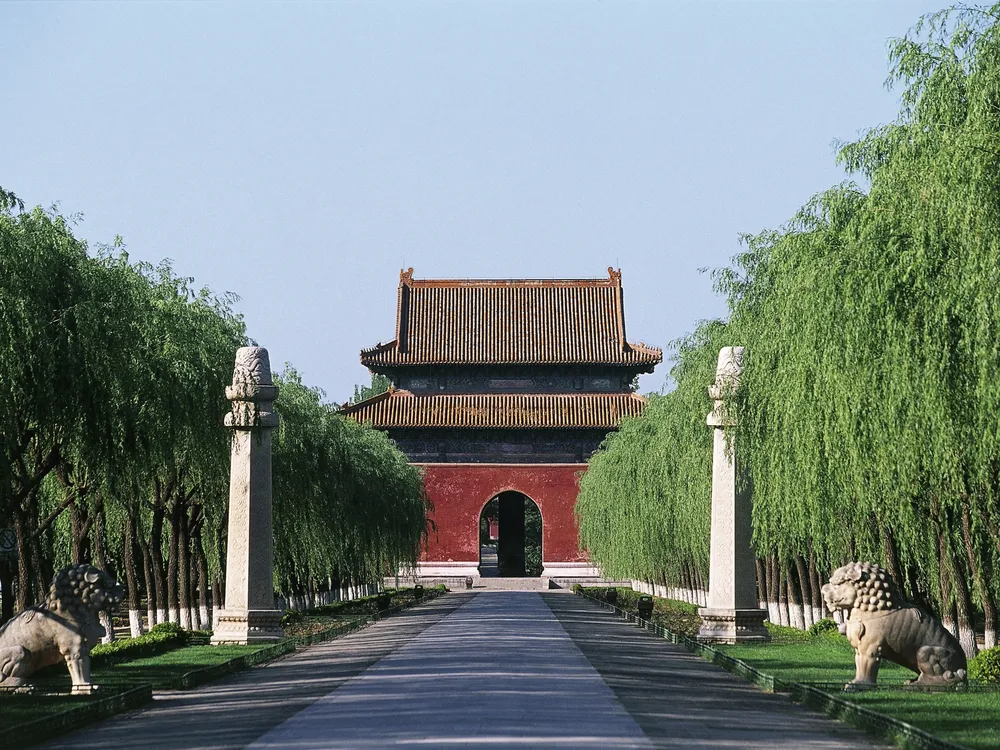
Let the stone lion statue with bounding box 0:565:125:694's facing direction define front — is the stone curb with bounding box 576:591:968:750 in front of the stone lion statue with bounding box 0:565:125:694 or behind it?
in front

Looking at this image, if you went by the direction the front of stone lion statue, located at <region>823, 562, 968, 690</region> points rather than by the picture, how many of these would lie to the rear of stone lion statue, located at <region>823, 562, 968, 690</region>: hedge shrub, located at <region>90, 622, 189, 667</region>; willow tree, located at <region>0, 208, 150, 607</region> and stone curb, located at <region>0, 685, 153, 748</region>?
0

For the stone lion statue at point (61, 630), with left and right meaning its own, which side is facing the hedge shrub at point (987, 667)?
front

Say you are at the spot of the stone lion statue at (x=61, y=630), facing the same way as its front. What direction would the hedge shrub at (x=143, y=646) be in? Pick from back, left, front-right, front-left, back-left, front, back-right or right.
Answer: left

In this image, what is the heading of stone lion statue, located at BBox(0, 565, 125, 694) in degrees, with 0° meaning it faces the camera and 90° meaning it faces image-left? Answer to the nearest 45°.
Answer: approximately 270°

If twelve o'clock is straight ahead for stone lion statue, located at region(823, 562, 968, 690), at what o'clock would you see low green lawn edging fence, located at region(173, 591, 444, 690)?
The low green lawn edging fence is roughly at 1 o'clock from the stone lion statue.

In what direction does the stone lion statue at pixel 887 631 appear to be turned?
to the viewer's left

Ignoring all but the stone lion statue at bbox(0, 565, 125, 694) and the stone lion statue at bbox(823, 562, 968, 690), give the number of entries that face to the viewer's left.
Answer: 1

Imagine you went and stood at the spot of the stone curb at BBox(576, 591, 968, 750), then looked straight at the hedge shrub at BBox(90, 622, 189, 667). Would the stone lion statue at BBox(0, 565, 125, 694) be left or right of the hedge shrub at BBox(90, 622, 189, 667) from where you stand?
left

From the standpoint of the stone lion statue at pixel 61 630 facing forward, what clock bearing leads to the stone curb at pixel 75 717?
The stone curb is roughly at 3 o'clock from the stone lion statue.

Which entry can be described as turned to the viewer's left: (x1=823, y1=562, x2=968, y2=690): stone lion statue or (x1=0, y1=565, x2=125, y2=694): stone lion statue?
(x1=823, y1=562, x2=968, y2=690): stone lion statue
